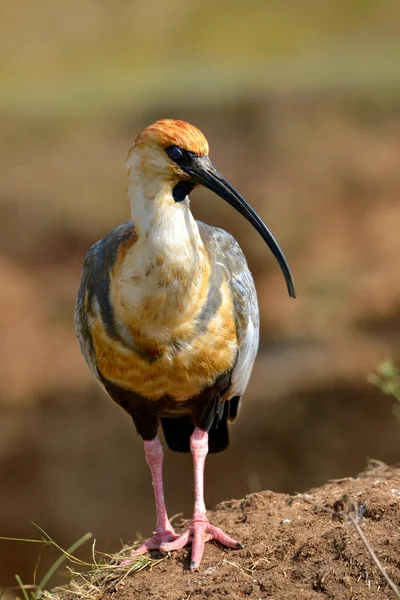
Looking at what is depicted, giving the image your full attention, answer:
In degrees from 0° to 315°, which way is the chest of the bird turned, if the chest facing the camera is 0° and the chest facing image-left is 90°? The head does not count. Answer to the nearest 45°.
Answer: approximately 0°
